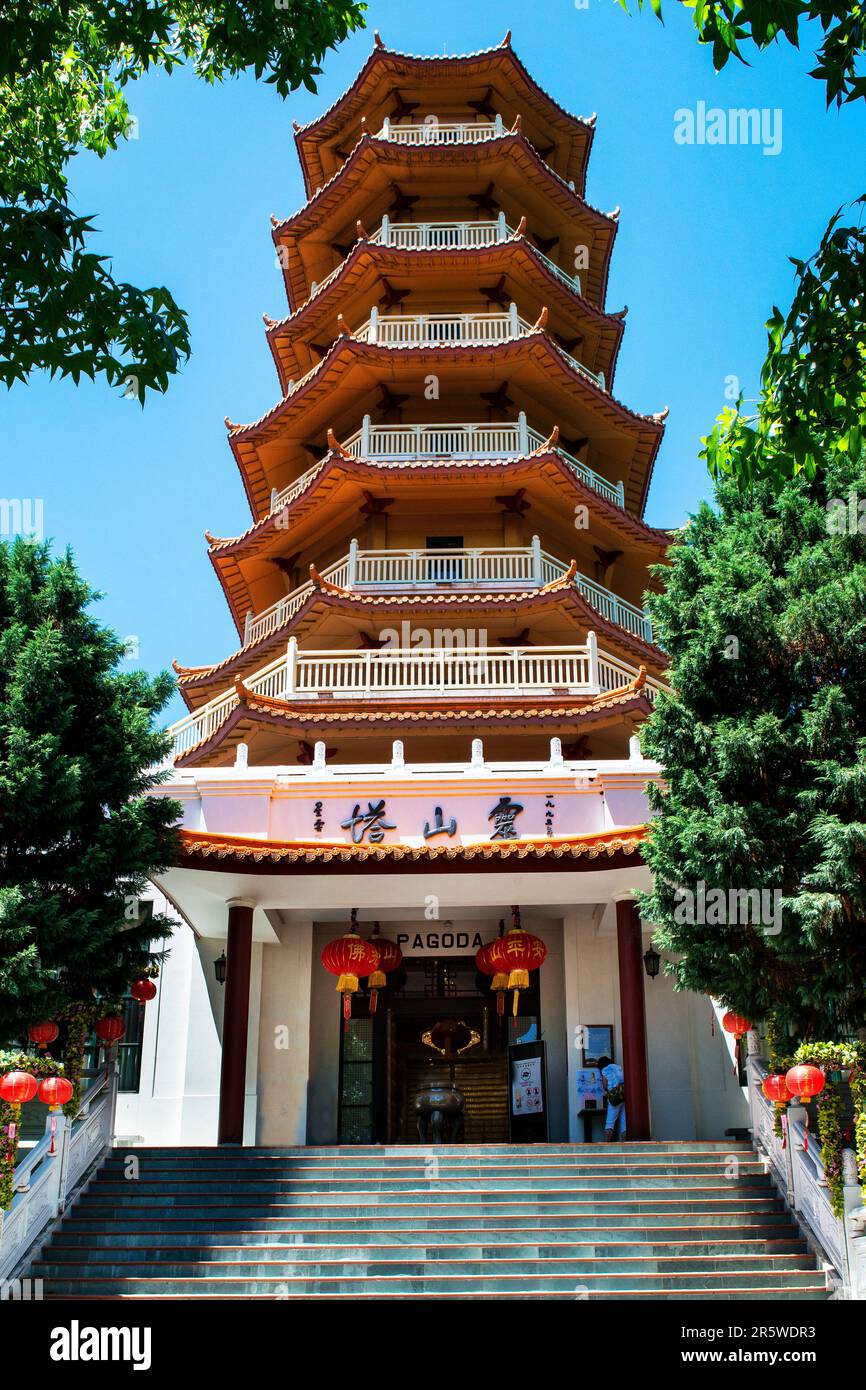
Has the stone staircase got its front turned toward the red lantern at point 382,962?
no

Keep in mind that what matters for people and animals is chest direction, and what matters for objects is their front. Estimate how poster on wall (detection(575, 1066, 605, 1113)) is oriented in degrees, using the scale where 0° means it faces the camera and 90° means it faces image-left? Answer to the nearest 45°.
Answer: approximately 0°

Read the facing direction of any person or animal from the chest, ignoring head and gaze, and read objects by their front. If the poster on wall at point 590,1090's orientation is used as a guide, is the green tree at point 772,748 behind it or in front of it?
in front

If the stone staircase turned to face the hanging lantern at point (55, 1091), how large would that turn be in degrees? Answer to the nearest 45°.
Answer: approximately 90° to its right

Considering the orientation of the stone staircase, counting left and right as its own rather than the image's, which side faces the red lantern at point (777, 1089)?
left

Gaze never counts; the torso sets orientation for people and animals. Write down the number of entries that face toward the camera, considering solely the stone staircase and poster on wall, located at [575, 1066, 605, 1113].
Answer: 2

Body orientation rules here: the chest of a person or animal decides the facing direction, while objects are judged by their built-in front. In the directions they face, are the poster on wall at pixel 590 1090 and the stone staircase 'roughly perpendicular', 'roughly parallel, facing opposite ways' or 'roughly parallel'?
roughly parallel

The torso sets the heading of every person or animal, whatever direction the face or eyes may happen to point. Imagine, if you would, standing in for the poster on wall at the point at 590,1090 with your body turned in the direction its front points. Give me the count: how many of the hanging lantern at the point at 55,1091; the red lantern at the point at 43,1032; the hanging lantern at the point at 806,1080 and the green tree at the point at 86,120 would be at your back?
0

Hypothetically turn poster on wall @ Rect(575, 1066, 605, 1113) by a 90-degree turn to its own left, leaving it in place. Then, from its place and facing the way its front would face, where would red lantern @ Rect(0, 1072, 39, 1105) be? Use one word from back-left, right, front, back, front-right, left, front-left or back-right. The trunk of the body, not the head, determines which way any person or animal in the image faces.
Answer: back-right

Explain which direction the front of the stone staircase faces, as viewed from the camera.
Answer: facing the viewer

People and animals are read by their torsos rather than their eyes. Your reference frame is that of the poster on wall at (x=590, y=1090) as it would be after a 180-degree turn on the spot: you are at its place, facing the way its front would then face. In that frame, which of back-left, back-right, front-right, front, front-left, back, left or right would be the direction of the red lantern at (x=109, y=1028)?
back-left

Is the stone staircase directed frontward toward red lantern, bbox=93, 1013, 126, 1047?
no

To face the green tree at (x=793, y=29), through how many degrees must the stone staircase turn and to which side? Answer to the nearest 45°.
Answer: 0° — it already faces it

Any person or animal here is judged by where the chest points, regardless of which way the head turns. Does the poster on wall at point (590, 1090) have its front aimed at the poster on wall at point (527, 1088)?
no
